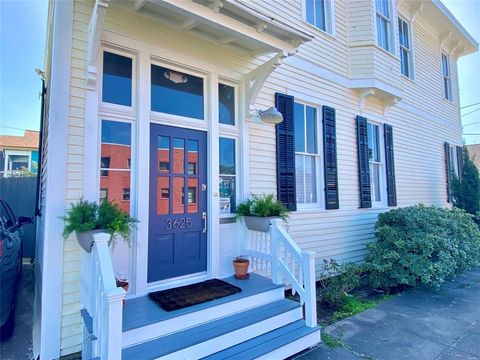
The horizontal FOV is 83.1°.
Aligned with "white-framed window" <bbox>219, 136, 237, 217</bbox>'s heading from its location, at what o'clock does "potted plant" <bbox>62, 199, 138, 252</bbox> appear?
The potted plant is roughly at 3 o'clock from the white-framed window.

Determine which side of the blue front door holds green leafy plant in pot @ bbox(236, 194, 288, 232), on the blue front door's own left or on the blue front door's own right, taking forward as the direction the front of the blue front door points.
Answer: on the blue front door's own left

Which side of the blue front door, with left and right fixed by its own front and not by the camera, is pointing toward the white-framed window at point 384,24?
left

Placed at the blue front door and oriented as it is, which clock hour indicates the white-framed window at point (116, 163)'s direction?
The white-framed window is roughly at 4 o'clock from the blue front door.

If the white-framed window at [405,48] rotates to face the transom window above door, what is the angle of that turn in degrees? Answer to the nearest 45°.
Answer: approximately 45° to its right

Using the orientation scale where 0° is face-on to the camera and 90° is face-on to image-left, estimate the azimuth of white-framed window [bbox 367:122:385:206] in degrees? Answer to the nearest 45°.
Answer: approximately 315°

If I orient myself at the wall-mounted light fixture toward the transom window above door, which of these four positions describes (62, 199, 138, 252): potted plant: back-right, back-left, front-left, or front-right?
front-left

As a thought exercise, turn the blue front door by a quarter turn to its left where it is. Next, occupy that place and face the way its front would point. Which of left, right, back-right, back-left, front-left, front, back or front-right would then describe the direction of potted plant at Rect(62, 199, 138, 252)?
back

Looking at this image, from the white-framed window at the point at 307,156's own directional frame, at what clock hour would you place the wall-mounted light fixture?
The wall-mounted light fixture is roughly at 2 o'clock from the white-framed window.

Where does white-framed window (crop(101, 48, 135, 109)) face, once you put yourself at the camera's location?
facing the viewer and to the right of the viewer

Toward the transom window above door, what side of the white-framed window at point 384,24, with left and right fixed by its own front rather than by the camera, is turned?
right

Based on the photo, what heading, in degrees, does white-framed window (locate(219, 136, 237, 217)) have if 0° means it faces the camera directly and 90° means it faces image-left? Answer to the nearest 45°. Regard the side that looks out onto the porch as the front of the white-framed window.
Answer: approximately 315°

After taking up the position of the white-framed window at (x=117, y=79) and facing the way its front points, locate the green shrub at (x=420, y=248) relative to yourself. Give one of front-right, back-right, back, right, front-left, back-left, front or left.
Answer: front-left
